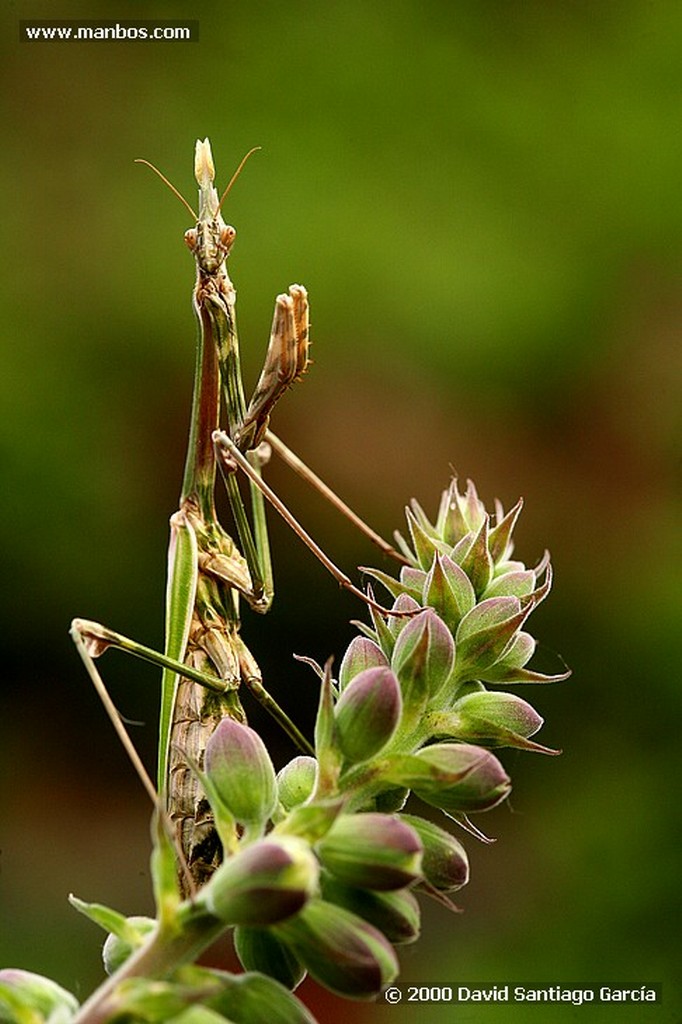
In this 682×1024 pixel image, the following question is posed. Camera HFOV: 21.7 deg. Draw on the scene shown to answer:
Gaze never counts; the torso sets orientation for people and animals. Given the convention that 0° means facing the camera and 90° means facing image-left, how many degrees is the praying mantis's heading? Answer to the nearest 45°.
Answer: approximately 315°
